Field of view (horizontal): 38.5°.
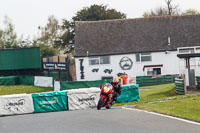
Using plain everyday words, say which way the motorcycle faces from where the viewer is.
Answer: facing the viewer and to the left of the viewer

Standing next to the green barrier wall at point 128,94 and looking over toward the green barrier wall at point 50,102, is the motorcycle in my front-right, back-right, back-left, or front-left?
front-left

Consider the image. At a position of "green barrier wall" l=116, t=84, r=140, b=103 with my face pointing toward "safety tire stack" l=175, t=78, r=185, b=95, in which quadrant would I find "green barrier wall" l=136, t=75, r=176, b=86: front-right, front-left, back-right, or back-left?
front-left

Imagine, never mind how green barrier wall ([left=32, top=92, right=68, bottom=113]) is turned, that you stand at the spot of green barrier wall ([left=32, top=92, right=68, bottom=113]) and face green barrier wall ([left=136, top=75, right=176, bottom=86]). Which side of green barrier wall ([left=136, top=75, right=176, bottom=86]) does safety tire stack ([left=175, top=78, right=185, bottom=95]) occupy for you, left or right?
right

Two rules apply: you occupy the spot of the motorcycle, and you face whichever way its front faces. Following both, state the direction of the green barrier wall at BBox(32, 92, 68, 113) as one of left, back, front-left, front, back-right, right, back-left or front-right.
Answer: right

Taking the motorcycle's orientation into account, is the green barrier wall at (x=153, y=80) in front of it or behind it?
behind

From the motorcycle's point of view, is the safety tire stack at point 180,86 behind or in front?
behind

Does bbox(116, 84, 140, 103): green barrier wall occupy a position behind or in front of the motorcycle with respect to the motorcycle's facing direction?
behind
